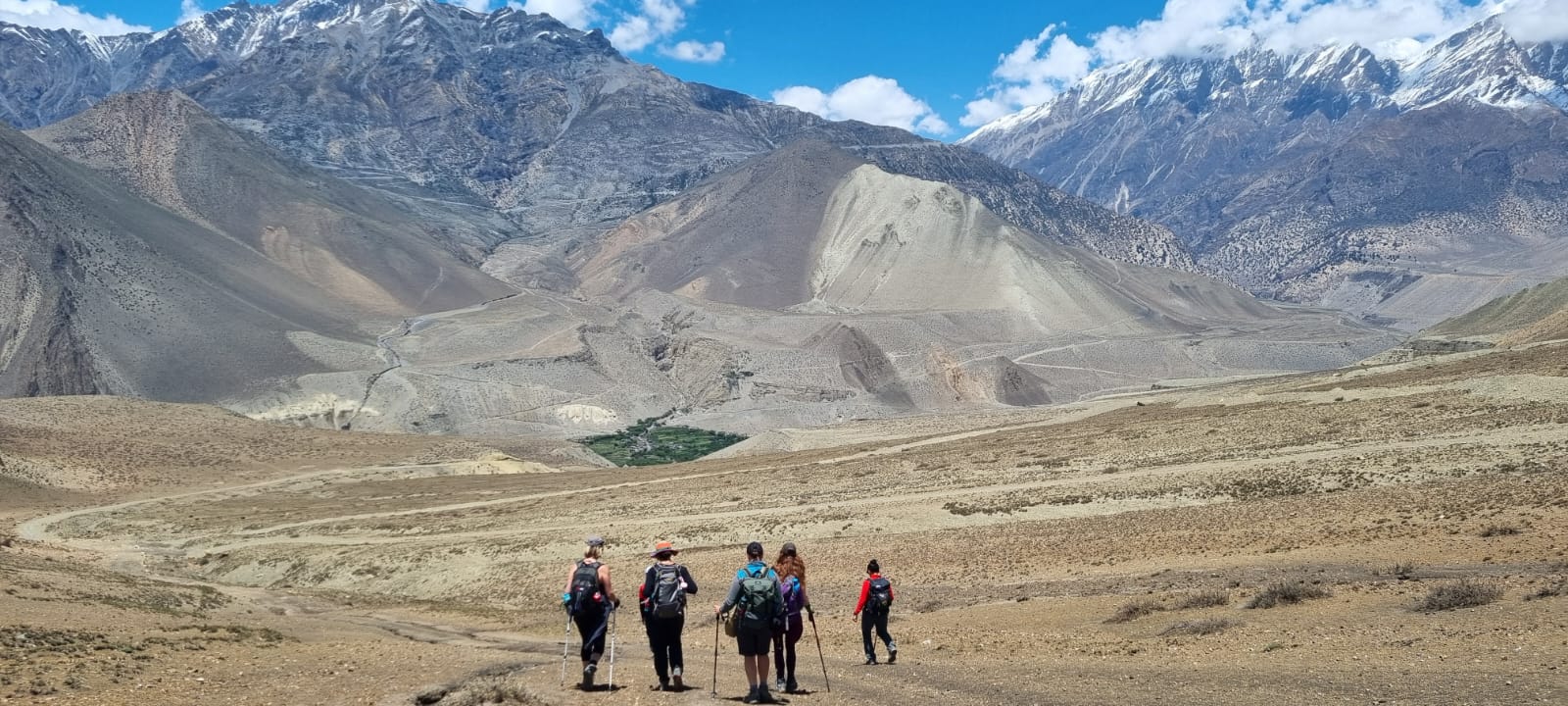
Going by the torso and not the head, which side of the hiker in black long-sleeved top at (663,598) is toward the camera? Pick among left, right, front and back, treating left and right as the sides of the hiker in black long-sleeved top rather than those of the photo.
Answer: back

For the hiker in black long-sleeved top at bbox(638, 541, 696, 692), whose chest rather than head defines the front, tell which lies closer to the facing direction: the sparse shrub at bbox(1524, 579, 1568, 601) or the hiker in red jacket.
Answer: the hiker in red jacket

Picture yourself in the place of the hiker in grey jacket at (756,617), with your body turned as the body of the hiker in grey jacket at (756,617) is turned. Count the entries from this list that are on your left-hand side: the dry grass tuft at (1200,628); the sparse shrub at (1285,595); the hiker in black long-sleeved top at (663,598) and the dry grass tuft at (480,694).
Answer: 2

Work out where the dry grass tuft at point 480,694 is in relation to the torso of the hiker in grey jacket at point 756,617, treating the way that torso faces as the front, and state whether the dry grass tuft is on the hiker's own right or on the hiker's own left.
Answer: on the hiker's own left

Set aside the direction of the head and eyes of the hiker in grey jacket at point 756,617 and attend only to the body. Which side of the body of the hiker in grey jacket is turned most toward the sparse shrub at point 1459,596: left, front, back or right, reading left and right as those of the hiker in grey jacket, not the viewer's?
right

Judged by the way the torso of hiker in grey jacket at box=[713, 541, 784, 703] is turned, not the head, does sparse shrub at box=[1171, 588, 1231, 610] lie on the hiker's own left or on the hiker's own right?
on the hiker's own right

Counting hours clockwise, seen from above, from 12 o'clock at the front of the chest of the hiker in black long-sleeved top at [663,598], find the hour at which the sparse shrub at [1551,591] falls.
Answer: The sparse shrub is roughly at 3 o'clock from the hiker in black long-sleeved top.

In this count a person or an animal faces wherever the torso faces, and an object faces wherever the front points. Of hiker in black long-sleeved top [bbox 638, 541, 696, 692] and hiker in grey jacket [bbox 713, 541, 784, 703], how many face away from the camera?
2

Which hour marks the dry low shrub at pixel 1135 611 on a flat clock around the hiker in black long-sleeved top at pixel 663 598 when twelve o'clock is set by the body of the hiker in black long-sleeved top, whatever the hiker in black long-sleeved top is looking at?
The dry low shrub is roughly at 2 o'clock from the hiker in black long-sleeved top.

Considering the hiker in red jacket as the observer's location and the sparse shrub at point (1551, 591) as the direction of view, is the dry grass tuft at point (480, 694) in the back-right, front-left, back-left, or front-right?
back-right

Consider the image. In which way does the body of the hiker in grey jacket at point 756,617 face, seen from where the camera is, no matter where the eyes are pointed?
away from the camera
